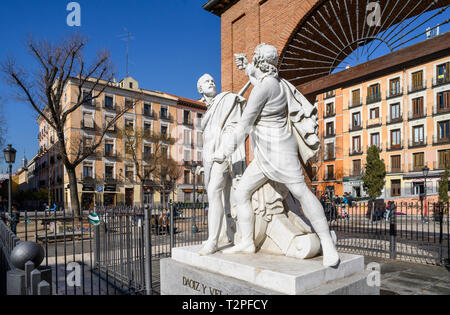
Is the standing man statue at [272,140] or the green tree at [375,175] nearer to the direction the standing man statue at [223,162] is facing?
the standing man statue

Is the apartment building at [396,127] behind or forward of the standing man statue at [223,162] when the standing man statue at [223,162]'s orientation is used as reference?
behind

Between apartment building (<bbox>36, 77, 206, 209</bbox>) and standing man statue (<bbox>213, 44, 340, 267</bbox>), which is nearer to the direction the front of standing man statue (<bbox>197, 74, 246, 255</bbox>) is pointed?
the standing man statue

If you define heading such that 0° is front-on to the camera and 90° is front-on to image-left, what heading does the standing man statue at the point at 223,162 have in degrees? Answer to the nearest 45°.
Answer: approximately 45°

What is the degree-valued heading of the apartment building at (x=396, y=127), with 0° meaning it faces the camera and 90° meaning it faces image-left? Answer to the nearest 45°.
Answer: approximately 45°

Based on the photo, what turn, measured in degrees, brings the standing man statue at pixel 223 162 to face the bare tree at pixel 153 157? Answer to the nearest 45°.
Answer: approximately 135° to its right

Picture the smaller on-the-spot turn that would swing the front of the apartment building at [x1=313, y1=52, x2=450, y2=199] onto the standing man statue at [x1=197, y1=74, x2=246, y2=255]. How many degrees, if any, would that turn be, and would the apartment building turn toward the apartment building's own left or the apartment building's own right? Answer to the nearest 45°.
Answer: approximately 45° to the apartment building's own left

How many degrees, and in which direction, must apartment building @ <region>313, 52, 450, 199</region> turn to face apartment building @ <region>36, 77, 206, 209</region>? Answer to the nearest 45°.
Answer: approximately 45° to its right

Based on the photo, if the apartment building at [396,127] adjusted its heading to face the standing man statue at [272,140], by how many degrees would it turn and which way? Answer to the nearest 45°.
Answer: approximately 45° to its left

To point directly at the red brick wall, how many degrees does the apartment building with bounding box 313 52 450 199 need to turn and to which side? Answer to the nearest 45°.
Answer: approximately 45° to its left
